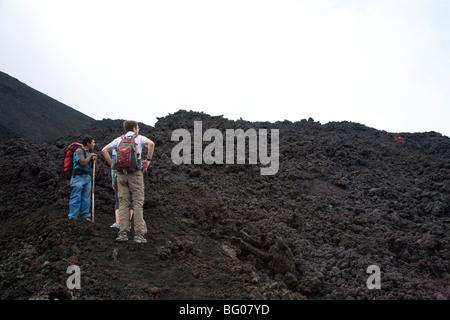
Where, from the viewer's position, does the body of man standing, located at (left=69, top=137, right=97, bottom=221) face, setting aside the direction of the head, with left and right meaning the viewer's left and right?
facing to the right of the viewer
